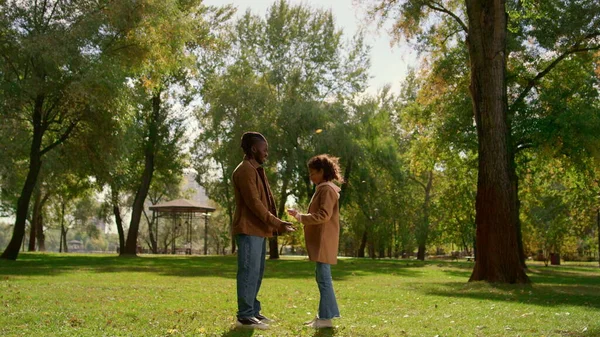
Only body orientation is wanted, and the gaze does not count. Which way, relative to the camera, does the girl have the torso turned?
to the viewer's left

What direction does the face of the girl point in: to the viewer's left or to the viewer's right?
to the viewer's left

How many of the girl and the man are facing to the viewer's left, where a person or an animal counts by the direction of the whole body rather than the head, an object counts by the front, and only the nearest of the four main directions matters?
1

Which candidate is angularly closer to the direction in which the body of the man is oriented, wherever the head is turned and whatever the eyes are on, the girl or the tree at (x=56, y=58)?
the girl

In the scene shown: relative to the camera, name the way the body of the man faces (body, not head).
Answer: to the viewer's right

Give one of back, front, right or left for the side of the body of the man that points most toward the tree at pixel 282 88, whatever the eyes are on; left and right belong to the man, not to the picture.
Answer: left

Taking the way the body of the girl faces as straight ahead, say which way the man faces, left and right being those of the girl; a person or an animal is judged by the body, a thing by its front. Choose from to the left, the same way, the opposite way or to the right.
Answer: the opposite way

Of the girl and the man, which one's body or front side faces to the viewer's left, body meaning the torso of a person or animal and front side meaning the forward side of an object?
the girl

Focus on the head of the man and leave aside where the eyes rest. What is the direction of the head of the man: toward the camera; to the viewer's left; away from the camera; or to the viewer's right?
to the viewer's right
